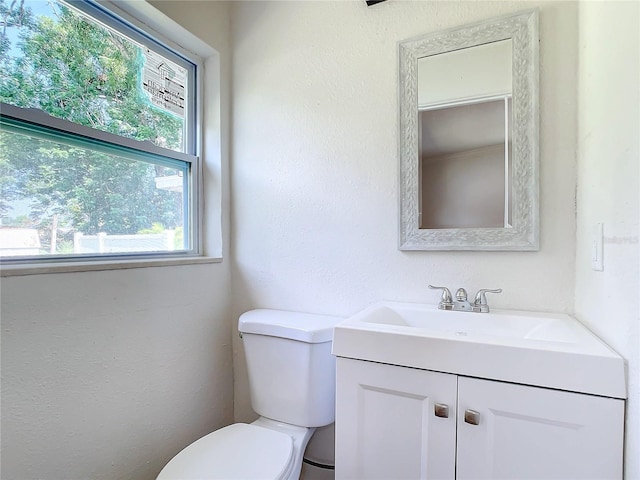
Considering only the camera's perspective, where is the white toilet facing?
facing the viewer and to the left of the viewer

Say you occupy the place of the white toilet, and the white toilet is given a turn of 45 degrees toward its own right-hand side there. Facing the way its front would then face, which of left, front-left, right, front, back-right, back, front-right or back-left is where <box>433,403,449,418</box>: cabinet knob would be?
back-left

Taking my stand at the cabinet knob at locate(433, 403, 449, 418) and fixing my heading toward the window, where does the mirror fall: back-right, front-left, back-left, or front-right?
back-right

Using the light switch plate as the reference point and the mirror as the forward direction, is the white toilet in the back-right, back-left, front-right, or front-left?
front-left

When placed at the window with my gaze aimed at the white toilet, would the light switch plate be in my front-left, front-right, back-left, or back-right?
front-right

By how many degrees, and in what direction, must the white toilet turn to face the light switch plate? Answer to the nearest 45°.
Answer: approximately 90° to its left

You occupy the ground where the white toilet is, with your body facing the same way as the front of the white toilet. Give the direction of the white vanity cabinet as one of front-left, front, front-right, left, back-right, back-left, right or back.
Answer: left

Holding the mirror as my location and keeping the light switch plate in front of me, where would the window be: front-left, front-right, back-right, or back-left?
back-right
